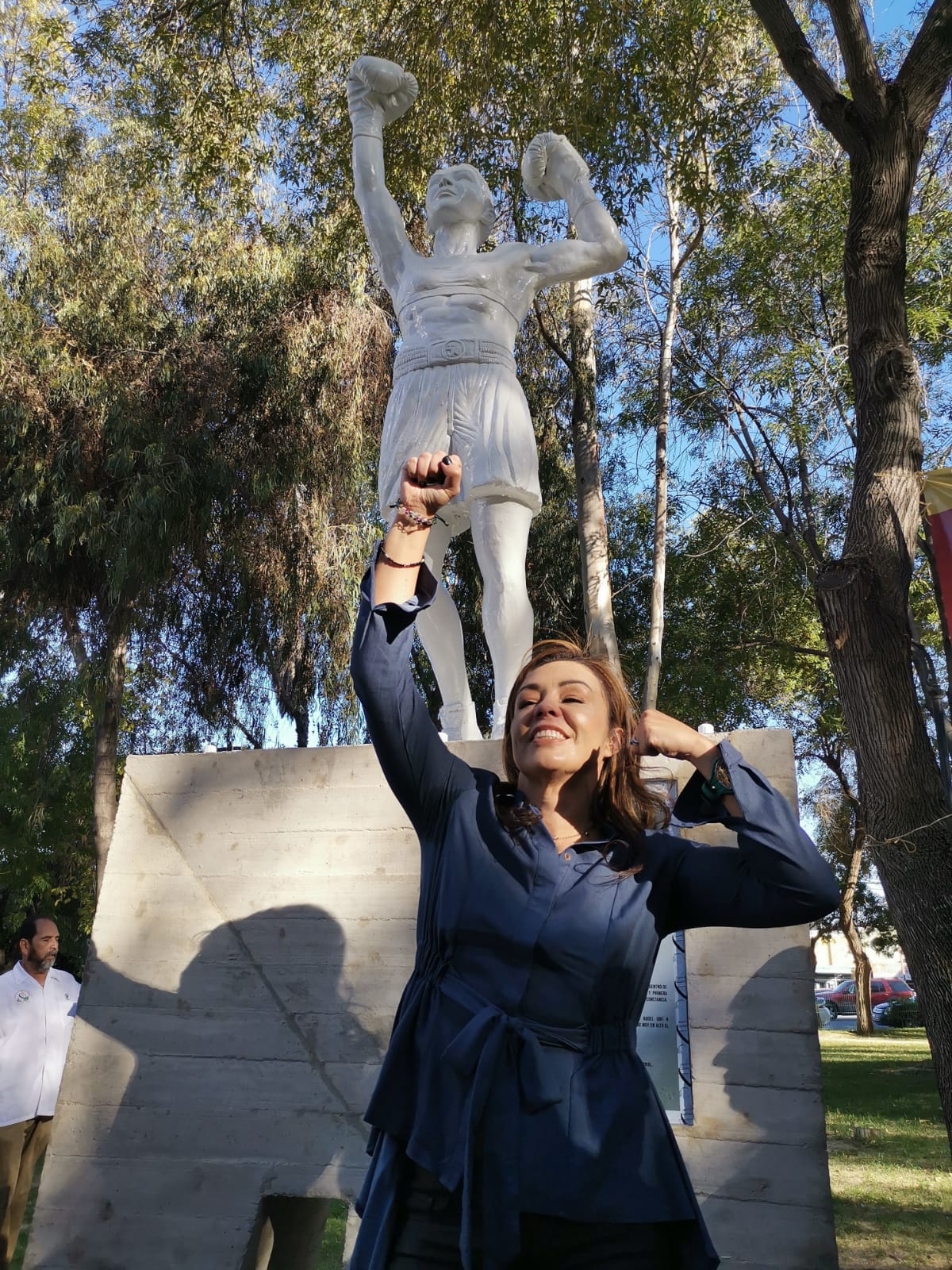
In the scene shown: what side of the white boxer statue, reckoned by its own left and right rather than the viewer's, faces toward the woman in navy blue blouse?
front

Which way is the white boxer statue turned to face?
toward the camera

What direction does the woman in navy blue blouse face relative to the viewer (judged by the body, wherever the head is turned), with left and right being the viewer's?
facing the viewer

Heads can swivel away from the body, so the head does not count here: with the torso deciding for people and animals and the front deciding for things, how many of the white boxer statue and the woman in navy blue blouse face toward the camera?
2

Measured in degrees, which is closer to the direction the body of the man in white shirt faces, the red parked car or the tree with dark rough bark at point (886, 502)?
the tree with dark rough bark

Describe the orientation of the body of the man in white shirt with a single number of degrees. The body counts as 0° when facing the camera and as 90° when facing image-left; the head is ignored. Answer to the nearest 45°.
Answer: approximately 315°

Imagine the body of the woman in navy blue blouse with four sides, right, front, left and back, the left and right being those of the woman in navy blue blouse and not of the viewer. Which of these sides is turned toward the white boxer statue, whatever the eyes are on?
back

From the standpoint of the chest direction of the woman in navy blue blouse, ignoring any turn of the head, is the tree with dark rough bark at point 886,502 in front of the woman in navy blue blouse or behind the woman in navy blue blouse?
behind
